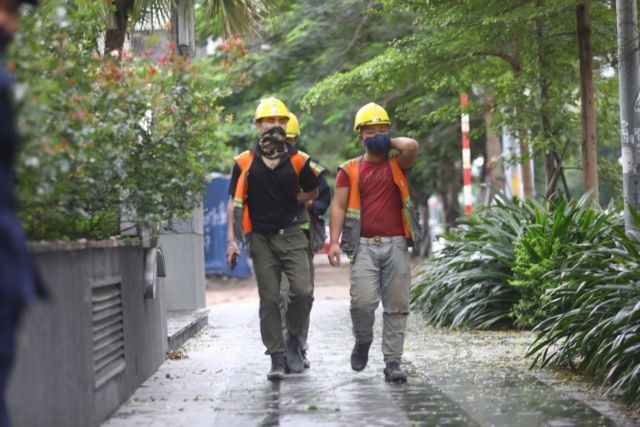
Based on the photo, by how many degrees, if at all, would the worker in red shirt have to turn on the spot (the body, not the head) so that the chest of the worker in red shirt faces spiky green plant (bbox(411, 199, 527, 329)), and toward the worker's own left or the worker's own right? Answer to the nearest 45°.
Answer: approximately 180°

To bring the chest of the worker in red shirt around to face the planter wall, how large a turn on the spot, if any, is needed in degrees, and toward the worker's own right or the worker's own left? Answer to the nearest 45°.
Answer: approximately 45° to the worker's own right

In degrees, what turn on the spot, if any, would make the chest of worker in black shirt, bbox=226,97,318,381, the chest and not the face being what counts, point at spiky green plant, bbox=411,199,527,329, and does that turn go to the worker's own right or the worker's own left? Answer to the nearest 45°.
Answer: approximately 135° to the worker's own left

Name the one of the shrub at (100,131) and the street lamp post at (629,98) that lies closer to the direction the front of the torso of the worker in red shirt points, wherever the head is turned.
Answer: the shrub

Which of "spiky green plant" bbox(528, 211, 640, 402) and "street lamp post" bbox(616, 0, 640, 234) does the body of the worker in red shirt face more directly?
the spiky green plant

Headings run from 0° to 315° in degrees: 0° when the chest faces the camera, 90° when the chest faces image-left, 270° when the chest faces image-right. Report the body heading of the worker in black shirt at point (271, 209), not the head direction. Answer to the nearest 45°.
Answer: approximately 0°

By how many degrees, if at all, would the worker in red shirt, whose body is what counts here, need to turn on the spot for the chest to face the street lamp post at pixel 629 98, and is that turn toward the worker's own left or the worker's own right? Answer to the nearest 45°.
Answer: approximately 135° to the worker's own left

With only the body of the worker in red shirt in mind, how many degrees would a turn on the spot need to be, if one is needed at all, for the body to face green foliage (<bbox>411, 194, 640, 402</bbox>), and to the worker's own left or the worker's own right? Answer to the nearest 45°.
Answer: approximately 135° to the worker's own left
